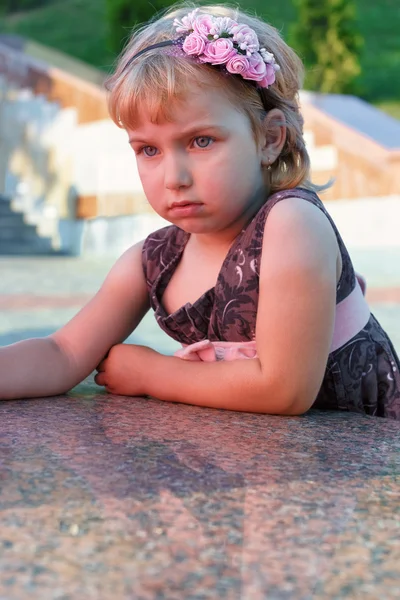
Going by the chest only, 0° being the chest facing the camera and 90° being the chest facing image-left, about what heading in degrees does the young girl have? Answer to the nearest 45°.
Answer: approximately 45°
